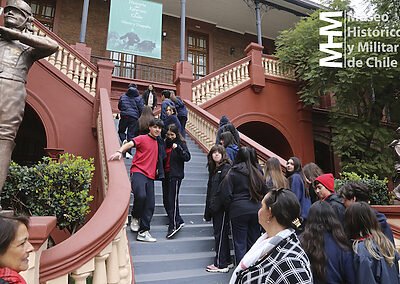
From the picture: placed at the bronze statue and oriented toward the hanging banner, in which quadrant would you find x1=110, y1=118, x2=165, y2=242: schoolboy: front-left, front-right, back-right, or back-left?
front-right

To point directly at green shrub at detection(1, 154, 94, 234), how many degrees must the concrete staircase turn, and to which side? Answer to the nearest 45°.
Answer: approximately 90° to its right

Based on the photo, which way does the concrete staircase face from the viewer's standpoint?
toward the camera

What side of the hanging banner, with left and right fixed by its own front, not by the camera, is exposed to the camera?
front

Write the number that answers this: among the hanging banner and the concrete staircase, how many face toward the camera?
2

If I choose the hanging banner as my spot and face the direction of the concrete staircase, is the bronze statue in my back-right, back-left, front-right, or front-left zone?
front-right
